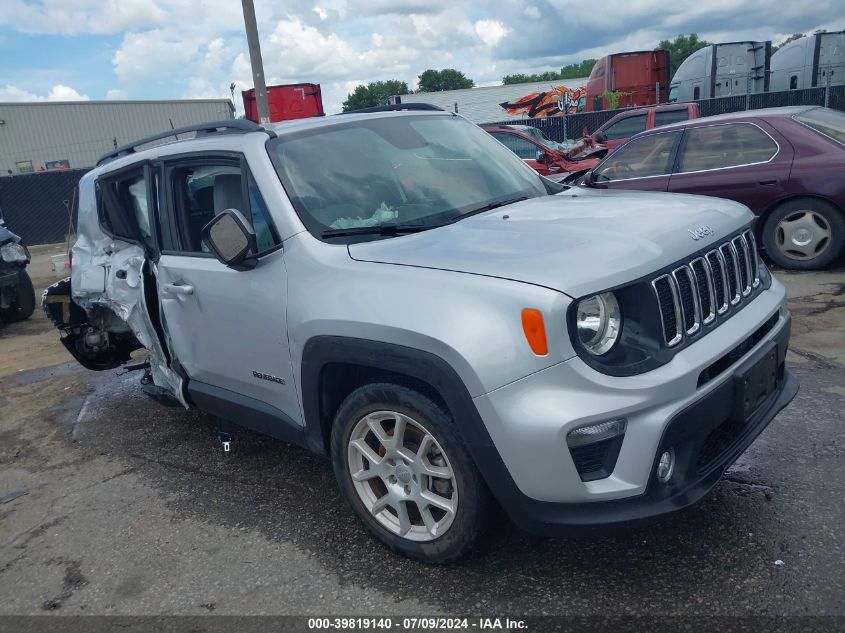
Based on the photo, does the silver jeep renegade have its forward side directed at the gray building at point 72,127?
no

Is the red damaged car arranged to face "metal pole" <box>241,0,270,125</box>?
no

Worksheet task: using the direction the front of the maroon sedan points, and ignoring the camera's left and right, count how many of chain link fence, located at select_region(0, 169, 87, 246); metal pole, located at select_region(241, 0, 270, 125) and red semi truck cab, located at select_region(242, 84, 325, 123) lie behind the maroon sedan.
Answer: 0

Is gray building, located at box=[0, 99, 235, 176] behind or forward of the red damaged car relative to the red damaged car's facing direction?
behind

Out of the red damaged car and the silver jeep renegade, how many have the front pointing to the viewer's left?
0

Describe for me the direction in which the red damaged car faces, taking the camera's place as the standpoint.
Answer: facing to the right of the viewer

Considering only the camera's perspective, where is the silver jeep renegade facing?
facing the viewer and to the right of the viewer

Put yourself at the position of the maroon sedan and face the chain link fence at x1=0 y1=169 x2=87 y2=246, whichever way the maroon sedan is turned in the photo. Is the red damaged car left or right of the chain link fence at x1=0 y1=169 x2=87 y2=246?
right

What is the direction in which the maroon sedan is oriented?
to the viewer's left

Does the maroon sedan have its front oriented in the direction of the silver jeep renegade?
no

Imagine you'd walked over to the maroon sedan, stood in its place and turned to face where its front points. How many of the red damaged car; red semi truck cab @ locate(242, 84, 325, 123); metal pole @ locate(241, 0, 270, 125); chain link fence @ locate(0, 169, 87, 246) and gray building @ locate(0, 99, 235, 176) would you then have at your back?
0

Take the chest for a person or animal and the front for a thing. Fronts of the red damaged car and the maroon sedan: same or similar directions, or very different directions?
very different directions

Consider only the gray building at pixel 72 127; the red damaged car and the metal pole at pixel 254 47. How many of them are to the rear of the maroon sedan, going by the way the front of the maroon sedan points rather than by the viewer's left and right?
0
